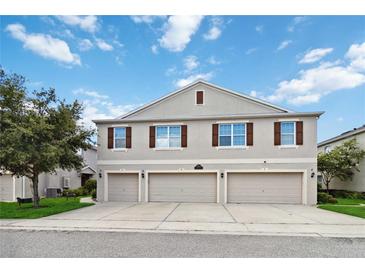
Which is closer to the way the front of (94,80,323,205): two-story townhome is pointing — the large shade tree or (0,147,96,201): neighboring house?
the large shade tree

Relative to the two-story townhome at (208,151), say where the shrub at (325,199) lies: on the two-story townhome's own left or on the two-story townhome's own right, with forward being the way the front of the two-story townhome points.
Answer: on the two-story townhome's own left

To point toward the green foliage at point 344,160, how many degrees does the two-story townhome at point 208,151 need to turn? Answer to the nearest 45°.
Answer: approximately 135° to its left

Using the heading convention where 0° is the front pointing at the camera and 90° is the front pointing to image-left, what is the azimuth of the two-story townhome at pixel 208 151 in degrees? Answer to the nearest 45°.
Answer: approximately 0°

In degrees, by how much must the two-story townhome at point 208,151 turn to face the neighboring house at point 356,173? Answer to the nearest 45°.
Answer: approximately 135° to its left
